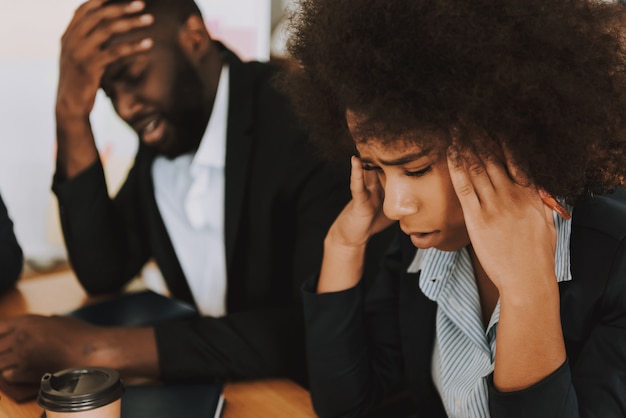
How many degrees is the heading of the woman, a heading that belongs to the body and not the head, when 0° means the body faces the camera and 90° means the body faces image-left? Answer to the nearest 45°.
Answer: approximately 45°

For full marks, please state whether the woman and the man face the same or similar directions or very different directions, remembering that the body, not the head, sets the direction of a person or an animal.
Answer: same or similar directions

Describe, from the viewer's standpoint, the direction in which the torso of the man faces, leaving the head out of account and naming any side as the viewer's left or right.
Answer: facing the viewer and to the left of the viewer

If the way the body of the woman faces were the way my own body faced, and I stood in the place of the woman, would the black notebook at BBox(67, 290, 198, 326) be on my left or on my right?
on my right

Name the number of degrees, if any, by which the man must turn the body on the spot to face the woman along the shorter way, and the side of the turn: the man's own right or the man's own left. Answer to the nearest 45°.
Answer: approximately 90° to the man's own left

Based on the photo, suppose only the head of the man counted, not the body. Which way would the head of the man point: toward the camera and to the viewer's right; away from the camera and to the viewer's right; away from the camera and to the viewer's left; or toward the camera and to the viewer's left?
toward the camera and to the viewer's left

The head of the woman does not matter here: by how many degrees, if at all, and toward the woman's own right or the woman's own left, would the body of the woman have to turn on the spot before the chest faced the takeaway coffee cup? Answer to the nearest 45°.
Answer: approximately 45° to the woman's own right

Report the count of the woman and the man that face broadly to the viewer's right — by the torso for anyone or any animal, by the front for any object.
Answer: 0

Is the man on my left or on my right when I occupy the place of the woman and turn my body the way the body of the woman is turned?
on my right

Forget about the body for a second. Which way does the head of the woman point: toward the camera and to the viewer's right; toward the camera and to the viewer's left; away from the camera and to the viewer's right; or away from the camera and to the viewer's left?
toward the camera and to the viewer's left
